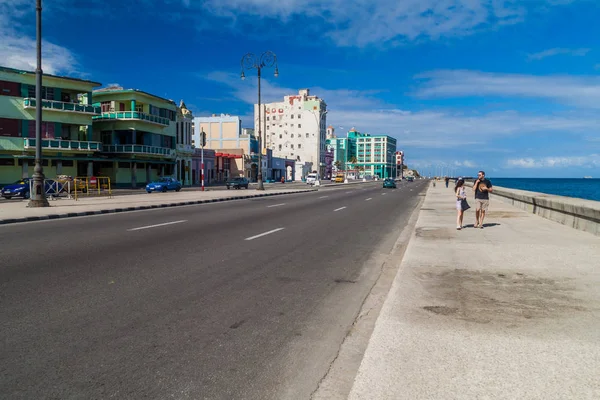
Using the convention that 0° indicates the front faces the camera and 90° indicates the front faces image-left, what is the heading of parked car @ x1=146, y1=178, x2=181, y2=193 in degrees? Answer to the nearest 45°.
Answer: approximately 45°

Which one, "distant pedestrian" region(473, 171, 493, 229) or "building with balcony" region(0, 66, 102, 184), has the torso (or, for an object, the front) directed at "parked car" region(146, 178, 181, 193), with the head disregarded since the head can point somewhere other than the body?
the building with balcony

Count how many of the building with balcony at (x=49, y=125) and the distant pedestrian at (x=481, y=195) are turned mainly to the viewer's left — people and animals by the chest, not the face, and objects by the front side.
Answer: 0

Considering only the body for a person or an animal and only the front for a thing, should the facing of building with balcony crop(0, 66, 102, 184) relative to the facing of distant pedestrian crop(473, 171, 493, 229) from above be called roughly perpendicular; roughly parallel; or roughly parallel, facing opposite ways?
roughly perpendicular

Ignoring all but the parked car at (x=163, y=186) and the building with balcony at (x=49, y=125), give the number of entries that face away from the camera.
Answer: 0

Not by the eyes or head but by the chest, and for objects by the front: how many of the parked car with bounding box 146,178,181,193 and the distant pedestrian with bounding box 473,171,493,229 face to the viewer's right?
0

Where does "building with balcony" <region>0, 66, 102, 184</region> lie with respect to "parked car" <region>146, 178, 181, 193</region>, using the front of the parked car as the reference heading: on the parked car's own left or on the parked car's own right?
on the parked car's own right

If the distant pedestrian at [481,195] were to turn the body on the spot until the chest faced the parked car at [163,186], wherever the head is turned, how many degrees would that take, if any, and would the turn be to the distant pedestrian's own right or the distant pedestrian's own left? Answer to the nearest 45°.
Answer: approximately 135° to the distant pedestrian's own right

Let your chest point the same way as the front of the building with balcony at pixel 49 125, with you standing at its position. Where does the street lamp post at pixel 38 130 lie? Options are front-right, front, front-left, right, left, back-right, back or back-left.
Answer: front-right

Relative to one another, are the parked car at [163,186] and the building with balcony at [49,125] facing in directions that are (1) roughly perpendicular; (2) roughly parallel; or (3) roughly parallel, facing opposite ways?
roughly perpendicular

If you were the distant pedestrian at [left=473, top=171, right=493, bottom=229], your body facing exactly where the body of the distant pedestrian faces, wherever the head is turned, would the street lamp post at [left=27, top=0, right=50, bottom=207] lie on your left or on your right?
on your right

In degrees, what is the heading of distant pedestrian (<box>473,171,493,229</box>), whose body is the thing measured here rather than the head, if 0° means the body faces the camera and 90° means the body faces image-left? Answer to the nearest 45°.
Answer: approximately 0°

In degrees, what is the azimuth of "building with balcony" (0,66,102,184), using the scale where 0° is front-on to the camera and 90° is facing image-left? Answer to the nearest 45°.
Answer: approximately 315°
